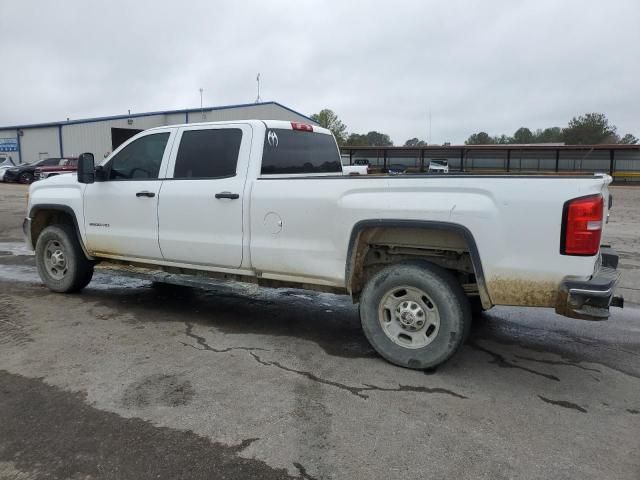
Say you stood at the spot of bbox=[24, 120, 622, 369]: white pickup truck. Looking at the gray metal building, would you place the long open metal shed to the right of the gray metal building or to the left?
right

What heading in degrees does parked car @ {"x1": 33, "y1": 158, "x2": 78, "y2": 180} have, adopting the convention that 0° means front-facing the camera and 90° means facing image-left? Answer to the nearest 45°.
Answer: approximately 45°

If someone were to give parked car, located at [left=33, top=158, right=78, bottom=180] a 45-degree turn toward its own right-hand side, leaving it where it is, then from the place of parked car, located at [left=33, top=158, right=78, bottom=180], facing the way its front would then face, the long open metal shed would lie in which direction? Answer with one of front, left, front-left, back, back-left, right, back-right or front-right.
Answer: back

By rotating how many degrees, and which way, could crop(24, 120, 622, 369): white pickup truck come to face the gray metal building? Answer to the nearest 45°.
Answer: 0° — it already faces it

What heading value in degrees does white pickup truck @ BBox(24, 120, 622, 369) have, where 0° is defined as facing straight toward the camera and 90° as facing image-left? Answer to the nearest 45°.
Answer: approximately 135°

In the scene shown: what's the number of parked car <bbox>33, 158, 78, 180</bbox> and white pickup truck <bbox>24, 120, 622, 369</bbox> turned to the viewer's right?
0

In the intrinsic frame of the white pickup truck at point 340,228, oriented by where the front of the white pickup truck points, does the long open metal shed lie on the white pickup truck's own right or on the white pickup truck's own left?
on the white pickup truck's own right

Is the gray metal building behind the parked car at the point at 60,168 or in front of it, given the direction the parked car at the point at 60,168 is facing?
behind

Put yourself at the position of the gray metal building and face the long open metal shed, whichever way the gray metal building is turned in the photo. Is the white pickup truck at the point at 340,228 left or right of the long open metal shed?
right

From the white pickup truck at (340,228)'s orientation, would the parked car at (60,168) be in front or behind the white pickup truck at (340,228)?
in front
